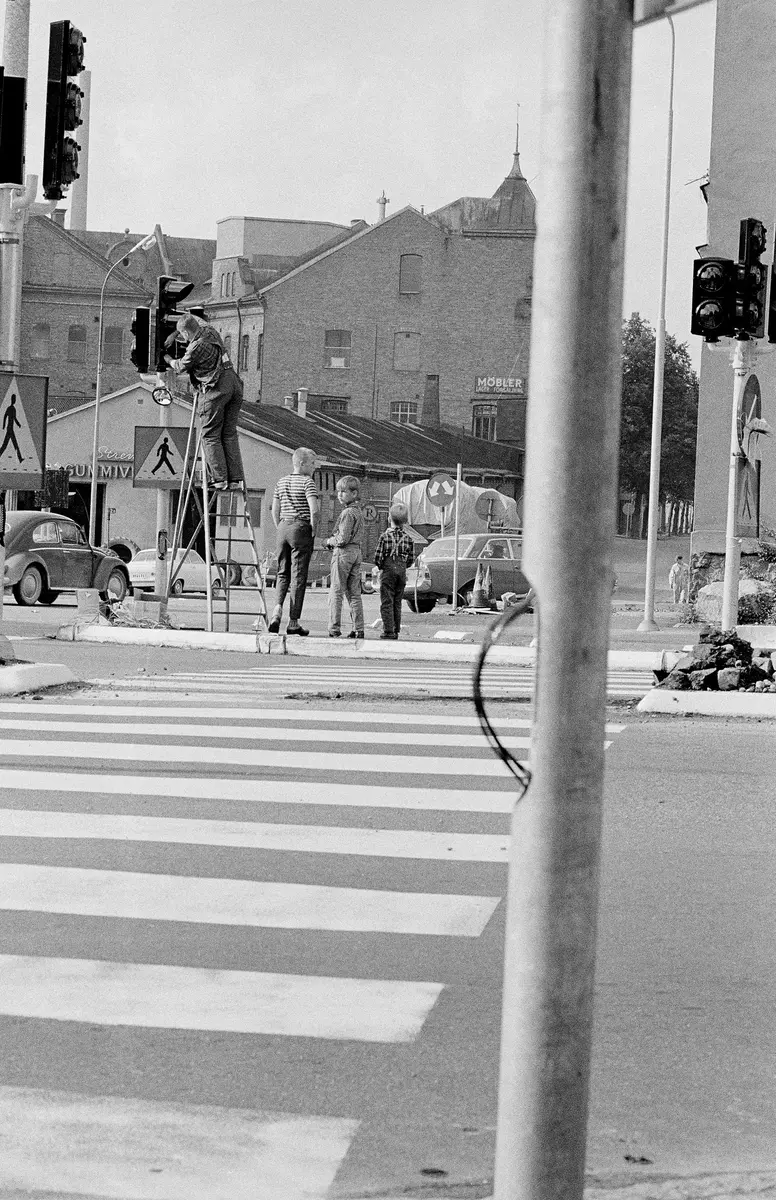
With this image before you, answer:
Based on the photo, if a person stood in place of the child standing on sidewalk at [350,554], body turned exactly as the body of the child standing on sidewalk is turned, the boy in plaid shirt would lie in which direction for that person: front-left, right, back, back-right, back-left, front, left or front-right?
back-right

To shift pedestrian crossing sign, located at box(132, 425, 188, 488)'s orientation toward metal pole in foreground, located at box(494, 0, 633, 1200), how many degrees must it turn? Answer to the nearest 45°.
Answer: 0° — it already faces it

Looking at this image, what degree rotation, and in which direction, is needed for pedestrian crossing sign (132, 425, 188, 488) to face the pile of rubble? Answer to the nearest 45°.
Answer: approximately 45° to its left

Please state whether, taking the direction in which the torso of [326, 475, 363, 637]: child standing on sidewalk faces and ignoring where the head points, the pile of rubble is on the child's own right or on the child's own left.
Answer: on the child's own left

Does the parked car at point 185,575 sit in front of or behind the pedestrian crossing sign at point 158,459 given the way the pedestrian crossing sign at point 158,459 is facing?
behind
